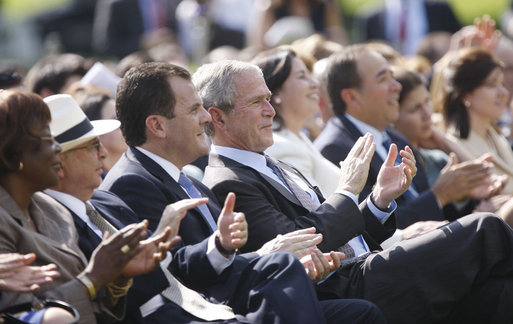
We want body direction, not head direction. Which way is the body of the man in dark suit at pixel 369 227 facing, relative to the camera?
to the viewer's right

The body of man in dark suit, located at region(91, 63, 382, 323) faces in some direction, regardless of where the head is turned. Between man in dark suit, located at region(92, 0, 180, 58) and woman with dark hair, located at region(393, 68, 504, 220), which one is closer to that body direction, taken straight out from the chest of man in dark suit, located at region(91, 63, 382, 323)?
the woman with dark hair

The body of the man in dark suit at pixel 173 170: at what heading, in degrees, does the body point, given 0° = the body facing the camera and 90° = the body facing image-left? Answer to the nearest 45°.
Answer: approximately 270°

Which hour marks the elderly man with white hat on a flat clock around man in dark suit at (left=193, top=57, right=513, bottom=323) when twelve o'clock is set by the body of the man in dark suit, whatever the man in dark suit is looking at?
The elderly man with white hat is roughly at 5 o'clock from the man in dark suit.

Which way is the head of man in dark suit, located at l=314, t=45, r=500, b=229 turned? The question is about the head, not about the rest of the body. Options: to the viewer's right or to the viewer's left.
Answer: to the viewer's right

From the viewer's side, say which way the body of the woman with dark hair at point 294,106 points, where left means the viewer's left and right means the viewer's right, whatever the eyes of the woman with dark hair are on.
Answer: facing to the right of the viewer

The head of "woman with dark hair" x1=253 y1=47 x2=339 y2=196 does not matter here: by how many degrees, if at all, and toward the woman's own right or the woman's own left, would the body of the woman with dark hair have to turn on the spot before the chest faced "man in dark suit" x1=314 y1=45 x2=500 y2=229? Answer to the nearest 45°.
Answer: approximately 45° to the woman's own left

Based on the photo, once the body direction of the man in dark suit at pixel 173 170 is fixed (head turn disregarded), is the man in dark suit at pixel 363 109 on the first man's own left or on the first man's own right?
on the first man's own left

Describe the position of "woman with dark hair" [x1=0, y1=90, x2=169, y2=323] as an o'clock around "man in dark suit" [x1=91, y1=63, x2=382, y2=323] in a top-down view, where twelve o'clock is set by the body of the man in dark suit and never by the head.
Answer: The woman with dark hair is roughly at 4 o'clock from the man in dark suit.

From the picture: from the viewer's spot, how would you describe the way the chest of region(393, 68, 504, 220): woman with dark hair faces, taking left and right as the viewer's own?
facing the viewer and to the right of the viewer

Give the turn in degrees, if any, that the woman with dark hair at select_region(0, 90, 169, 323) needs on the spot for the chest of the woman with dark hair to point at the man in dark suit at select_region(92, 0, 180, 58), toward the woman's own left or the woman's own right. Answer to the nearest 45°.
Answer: approximately 90° to the woman's own left
